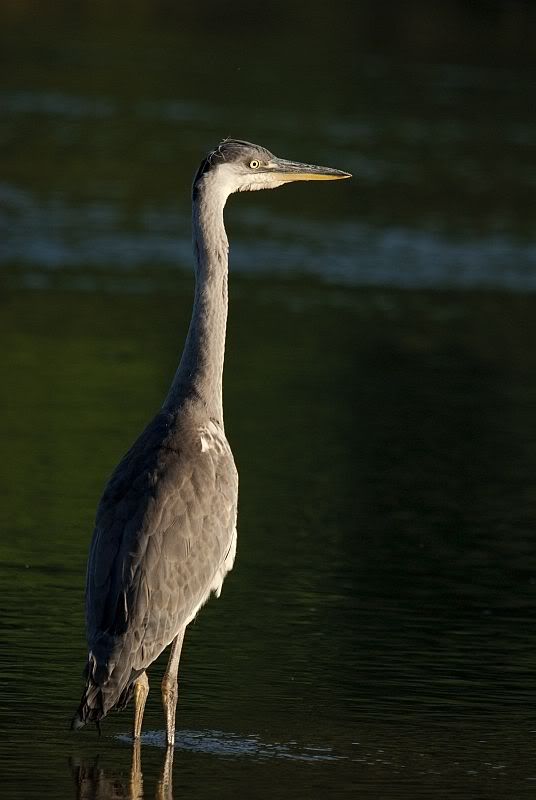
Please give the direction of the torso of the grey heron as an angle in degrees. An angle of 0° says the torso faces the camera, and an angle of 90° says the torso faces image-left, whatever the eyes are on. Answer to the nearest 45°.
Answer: approximately 225°
